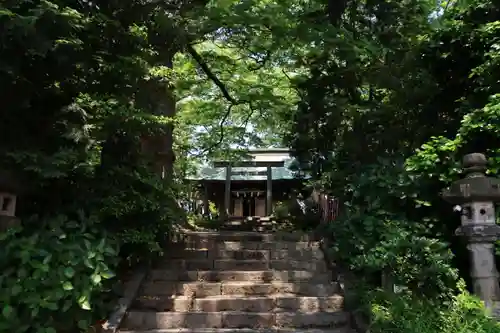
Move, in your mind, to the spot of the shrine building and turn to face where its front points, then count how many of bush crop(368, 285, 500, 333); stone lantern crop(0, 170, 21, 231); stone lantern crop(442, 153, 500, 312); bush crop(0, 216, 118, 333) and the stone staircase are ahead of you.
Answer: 5

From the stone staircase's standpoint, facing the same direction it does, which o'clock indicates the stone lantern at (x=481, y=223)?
The stone lantern is roughly at 10 o'clock from the stone staircase.

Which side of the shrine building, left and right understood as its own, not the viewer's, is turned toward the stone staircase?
front

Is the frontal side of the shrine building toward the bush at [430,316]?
yes

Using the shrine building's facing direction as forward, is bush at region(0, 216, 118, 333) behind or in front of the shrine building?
in front

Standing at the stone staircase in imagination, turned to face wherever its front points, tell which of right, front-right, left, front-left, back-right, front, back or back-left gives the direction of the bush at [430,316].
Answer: front-left

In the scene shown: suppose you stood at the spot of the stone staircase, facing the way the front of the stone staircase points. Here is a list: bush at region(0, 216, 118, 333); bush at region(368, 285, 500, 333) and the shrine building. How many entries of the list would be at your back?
1

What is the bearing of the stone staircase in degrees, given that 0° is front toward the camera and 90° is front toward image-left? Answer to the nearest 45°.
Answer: approximately 0°

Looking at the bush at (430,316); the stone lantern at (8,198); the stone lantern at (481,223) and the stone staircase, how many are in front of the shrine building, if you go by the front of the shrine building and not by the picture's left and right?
4

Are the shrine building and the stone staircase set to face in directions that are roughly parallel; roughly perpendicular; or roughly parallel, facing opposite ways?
roughly parallel

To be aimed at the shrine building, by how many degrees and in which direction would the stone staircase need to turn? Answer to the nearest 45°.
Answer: approximately 180°

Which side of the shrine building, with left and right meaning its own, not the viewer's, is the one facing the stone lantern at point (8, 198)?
front

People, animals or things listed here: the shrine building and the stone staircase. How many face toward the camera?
2

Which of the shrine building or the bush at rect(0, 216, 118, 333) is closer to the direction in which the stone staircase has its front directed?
the bush

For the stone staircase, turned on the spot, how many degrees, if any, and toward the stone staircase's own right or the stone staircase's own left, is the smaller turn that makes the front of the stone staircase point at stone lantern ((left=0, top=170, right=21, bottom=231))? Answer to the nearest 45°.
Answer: approximately 45° to the stone staircase's own right

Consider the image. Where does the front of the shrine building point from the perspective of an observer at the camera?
facing the viewer
